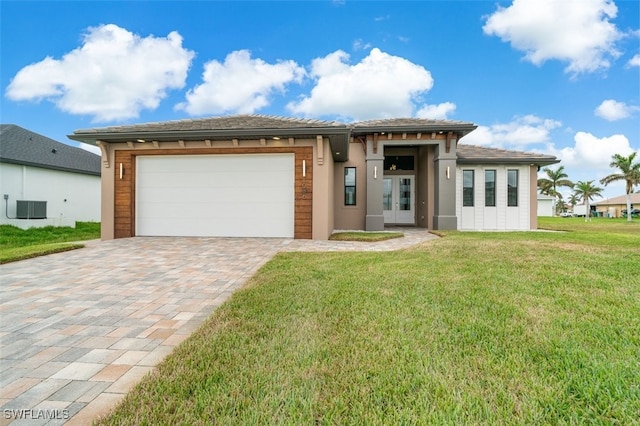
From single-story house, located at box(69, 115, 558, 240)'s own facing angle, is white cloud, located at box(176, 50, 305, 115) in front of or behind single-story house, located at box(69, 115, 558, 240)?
behind

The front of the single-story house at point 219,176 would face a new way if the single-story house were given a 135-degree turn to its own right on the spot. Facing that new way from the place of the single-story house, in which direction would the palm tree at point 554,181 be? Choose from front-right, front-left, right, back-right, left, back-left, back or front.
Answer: right

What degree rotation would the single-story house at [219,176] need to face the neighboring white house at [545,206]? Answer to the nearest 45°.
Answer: approximately 135° to its left

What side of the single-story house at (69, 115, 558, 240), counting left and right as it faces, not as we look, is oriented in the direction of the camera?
front

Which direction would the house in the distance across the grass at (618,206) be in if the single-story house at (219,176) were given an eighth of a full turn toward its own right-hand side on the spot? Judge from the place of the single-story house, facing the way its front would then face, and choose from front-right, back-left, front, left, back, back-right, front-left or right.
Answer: back

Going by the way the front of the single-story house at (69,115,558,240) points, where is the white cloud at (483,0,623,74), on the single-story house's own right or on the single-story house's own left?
on the single-story house's own left

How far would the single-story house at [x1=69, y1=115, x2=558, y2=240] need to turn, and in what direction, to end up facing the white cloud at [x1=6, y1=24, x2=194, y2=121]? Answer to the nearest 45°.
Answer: approximately 135° to its right

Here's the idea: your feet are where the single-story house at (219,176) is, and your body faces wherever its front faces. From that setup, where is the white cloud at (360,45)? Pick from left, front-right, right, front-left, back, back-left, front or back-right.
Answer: back-left

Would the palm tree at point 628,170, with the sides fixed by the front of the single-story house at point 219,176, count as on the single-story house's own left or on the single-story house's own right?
on the single-story house's own left
